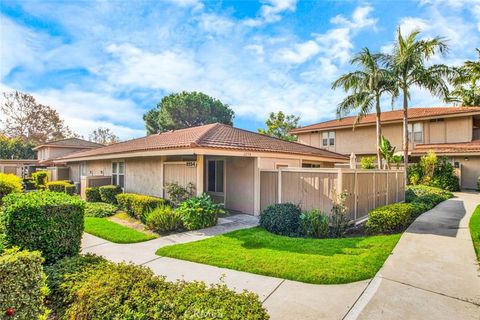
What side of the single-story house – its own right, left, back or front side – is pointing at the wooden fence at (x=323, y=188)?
left

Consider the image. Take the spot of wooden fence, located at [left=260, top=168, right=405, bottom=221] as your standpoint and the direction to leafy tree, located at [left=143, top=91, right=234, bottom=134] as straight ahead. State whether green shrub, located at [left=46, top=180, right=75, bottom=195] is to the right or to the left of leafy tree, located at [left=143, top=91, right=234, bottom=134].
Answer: left

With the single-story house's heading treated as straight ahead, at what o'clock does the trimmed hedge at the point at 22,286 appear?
The trimmed hedge is roughly at 11 o'clock from the single-story house.

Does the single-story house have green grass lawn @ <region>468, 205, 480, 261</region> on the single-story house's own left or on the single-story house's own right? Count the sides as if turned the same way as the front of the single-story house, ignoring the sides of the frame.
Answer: on the single-story house's own left

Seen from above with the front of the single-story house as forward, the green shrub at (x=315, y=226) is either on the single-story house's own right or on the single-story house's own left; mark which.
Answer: on the single-story house's own left

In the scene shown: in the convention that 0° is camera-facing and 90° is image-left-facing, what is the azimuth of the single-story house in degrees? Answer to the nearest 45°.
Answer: approximately 45°

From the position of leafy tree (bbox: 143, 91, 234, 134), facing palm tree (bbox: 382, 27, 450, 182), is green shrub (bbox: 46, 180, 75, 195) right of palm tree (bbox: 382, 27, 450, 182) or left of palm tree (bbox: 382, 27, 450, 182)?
right

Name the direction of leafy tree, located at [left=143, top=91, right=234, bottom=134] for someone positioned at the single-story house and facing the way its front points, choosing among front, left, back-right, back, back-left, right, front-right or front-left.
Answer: back-right

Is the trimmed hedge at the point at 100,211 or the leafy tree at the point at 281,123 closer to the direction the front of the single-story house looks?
the trimmed hedge

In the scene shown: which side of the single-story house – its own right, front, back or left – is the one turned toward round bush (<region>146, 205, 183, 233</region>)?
front

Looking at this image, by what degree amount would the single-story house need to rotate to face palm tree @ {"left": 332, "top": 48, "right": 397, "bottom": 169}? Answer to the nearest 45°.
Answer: approximately 180°

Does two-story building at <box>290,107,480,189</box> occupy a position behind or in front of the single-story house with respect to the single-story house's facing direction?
behind
